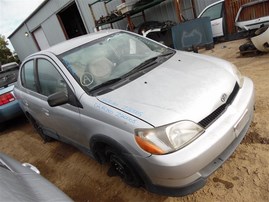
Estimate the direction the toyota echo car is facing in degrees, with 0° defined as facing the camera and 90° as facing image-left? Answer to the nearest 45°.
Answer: approximately 315°

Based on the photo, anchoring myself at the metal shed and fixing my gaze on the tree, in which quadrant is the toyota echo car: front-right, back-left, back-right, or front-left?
back-left

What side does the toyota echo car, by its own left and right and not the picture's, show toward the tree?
back

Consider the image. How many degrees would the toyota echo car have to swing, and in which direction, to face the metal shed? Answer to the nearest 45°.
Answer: approximately 135° to its left

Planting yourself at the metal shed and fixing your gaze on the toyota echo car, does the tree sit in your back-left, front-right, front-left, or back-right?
back-right
